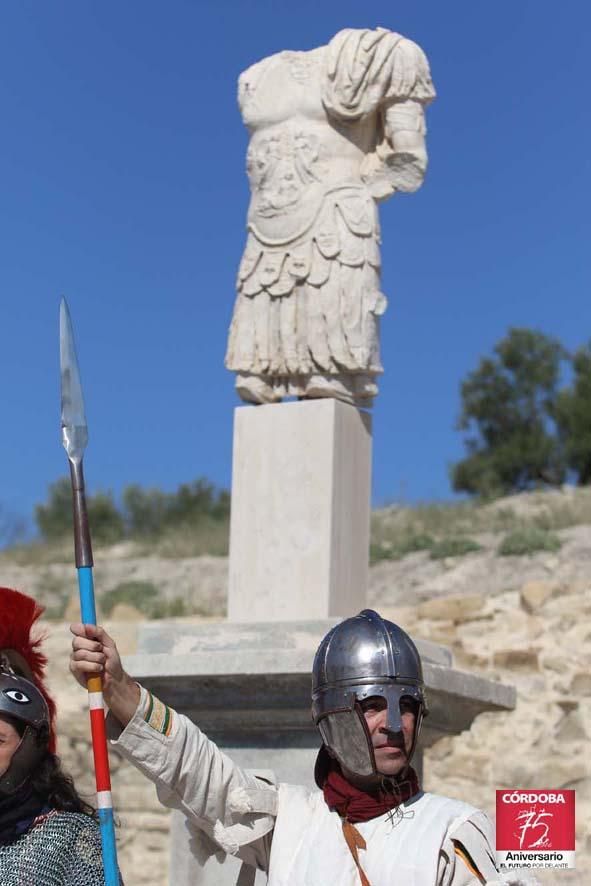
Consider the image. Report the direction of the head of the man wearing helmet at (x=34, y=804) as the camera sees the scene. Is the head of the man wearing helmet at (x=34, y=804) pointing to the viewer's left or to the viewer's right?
to the viewer's left

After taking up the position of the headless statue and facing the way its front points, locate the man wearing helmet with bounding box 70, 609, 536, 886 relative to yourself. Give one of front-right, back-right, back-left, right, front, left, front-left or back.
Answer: front-left

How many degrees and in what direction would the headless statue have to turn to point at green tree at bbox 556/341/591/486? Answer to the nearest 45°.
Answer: approximately 135° to its right

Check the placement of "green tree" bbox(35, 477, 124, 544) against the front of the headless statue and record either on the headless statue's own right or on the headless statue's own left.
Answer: on the headless statue's own right

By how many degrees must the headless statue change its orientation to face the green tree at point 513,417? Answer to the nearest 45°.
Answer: approximately 135° to its right

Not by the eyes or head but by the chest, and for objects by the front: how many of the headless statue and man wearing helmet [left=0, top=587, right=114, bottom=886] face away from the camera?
0

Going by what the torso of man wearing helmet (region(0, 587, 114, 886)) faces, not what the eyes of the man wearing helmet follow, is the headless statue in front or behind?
behind

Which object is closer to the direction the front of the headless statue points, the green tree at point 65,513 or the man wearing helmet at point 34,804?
the man wearing helmet

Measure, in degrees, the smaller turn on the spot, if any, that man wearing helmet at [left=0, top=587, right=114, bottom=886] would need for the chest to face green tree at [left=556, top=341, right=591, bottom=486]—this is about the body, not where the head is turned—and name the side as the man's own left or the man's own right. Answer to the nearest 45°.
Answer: approximately 180°
